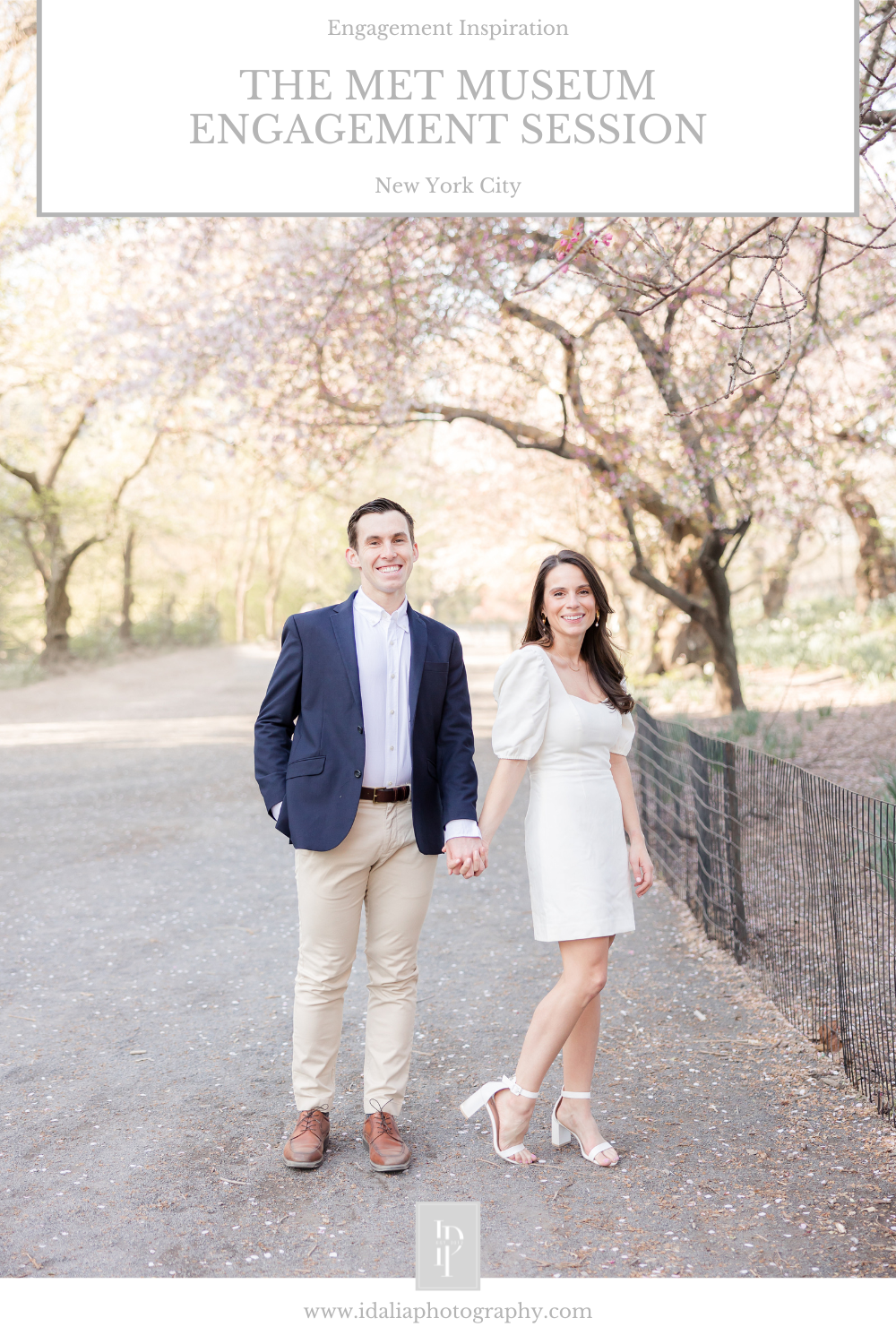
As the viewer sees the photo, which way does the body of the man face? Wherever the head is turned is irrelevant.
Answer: toward the camera

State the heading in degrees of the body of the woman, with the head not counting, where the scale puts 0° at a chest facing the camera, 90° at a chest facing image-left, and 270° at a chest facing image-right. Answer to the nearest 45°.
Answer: approximately 315°

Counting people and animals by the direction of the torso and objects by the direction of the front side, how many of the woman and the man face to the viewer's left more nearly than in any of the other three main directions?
0

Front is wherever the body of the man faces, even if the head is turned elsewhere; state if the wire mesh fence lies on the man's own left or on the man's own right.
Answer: on the man's own left
